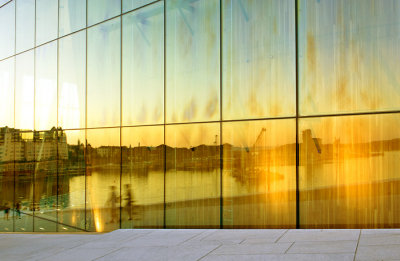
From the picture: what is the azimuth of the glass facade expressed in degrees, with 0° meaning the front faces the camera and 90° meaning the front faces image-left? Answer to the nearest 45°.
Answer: approximately 45°
